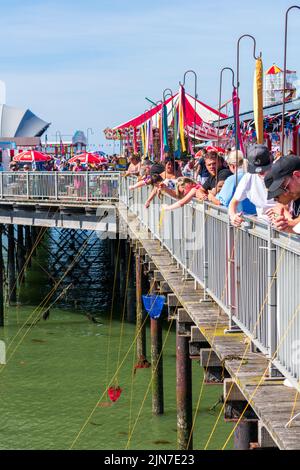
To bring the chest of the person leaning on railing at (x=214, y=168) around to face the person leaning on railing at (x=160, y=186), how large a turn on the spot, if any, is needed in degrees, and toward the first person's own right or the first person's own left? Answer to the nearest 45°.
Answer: approximately 135° to the first person's own right

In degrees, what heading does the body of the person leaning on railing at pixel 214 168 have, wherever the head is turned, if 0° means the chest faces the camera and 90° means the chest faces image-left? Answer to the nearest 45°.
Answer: approximately 45°
